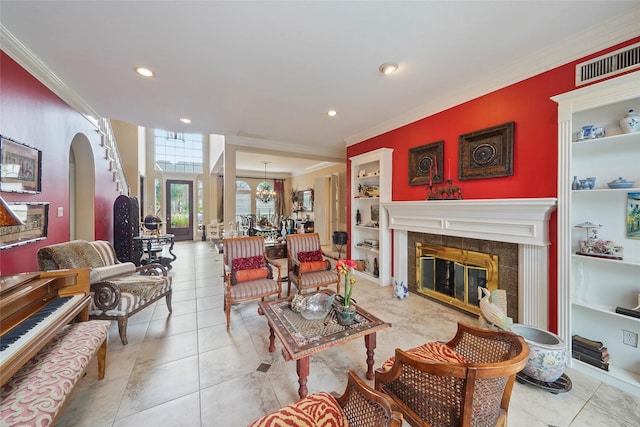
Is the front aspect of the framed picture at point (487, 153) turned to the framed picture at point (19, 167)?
yes

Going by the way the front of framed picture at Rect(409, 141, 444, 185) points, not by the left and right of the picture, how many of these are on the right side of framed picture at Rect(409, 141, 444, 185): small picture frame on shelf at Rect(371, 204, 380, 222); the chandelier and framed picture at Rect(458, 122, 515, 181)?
2

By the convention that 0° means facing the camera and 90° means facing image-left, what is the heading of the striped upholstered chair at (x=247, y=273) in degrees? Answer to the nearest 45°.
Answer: approximately 315°

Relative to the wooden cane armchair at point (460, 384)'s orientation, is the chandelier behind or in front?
in front

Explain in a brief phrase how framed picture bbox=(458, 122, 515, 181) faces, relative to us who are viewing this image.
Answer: facing the viewer and to the left of the viewer

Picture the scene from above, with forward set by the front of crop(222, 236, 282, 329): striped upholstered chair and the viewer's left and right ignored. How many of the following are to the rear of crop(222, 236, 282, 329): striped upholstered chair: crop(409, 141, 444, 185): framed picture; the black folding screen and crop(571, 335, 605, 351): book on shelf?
1

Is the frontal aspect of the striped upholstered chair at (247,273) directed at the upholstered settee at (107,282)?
no

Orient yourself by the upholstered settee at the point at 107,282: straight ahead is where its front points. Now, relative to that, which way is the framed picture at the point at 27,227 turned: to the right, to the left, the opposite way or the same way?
the same way

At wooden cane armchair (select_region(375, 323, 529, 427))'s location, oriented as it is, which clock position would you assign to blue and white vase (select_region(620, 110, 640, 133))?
The blue and white vase is roughly at 3 o'clock from the wooden cane armchair.

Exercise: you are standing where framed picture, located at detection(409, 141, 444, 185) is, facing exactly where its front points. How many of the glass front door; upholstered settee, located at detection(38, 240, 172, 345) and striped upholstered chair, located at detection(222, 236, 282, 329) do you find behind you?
0

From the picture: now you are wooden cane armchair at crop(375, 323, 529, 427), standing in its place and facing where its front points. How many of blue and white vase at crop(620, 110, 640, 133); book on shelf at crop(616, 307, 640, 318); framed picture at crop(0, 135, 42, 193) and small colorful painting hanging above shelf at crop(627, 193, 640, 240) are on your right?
3

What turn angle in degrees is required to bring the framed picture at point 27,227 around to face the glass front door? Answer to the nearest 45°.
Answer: approximately 90° to its left

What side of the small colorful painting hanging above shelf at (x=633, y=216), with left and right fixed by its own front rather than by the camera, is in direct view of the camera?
front

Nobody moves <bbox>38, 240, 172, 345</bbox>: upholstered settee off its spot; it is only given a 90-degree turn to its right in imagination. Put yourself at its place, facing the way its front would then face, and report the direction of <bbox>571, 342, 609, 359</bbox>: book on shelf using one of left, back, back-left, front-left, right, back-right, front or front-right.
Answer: left

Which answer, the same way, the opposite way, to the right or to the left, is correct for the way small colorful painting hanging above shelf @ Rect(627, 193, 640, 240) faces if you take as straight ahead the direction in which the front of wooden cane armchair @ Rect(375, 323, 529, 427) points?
to the left

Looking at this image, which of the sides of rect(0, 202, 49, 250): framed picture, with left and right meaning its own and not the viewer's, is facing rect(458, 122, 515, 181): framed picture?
front

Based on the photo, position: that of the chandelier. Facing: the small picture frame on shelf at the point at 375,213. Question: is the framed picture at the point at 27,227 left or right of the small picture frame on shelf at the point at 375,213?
right

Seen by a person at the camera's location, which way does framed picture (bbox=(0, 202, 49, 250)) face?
facing the viewer and to the right of the viewer

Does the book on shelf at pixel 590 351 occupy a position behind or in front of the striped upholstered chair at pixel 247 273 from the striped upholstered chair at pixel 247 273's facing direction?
in front

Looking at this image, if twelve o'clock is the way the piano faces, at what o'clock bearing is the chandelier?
The chandelier is roughly at 9 o'clock from the piano.
